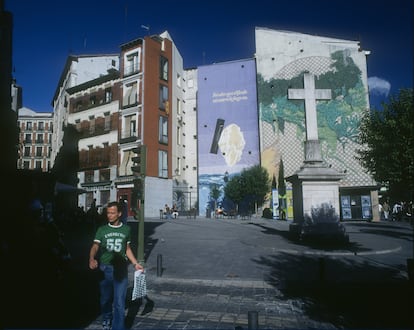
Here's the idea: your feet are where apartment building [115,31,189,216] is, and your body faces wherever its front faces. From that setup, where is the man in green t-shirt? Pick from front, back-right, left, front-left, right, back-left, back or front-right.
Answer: front-left

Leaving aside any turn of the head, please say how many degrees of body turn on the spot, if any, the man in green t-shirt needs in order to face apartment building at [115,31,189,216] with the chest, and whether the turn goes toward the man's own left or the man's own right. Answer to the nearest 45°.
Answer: approximately 180°

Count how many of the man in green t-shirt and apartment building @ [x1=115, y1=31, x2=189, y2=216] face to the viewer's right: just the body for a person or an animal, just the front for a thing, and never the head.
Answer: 0

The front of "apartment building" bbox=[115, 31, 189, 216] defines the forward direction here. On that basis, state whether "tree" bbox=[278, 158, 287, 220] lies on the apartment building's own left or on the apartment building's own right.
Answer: on the apartment building's own left

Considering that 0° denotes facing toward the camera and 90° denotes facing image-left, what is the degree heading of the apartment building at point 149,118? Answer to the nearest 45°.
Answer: approximately 45°

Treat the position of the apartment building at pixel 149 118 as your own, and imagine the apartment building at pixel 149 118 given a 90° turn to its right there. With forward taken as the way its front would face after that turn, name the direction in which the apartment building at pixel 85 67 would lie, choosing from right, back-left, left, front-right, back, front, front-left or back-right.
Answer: front

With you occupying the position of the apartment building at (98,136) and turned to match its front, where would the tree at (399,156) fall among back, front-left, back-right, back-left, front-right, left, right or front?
front-left

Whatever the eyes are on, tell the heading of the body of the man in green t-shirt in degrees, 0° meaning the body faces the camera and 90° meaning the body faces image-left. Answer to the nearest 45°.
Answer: approximately 0°

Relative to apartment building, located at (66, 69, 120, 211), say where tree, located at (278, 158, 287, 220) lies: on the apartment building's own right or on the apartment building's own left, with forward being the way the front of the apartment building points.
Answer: on the apartment building's own left

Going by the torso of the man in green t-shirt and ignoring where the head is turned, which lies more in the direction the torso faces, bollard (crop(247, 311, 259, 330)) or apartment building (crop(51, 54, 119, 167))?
the bollard
